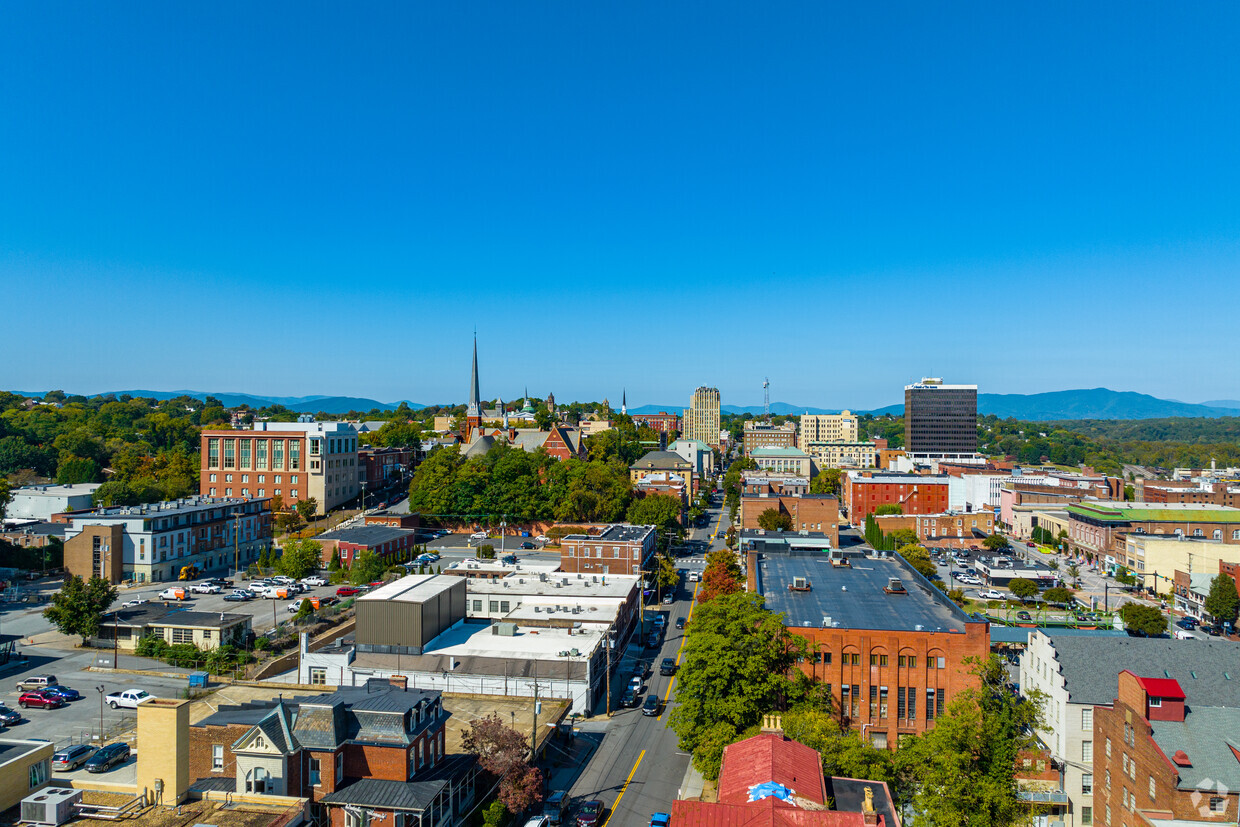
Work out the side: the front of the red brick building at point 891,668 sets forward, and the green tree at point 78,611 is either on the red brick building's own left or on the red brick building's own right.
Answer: on the red brick building's own right

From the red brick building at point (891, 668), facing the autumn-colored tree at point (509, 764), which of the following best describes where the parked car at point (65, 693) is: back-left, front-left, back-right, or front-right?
front-right

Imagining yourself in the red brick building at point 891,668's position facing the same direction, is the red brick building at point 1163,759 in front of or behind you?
in front

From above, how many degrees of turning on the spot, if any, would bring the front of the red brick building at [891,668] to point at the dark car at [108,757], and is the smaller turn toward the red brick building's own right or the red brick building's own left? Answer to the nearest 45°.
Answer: approximately 45° to the red brick building's own right

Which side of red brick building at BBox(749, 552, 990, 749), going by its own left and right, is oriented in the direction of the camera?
front

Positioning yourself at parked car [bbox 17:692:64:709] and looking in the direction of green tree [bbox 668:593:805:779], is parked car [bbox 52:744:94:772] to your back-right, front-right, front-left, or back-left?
front-right

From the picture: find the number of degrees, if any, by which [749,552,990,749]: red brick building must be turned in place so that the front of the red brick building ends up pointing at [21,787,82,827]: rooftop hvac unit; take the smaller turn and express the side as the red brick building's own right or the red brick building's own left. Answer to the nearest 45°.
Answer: approximately 45° to the red brick building's own right

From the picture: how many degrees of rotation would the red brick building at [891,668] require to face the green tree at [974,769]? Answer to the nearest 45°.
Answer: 0° — it already faces it

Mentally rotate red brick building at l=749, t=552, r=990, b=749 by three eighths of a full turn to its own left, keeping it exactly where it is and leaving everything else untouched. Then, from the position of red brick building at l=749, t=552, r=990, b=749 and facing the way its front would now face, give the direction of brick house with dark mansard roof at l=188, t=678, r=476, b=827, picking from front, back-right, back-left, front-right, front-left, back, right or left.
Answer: back

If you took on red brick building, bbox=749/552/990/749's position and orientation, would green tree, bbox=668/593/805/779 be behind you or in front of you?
in front

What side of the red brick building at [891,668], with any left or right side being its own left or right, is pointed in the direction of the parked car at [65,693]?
right

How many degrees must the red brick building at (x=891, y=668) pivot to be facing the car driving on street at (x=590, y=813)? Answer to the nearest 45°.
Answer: approximately 45° to its right

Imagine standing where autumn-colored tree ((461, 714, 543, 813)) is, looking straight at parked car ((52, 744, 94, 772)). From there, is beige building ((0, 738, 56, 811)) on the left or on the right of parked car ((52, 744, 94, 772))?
left
